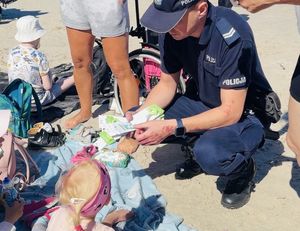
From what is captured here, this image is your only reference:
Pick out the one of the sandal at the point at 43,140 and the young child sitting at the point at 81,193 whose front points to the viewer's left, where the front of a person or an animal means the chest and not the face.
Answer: the sandal

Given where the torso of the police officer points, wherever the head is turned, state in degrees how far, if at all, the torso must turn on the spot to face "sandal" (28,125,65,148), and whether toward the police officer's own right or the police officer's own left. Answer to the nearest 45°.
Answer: approximately 45° to the police officer's own right

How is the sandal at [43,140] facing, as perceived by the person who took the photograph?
facing to the left of the viewer

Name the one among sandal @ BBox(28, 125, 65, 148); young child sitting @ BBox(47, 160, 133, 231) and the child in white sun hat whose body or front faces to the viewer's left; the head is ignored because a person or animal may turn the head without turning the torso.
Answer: the sandal

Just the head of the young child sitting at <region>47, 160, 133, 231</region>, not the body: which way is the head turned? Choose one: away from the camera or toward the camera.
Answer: away from the camera

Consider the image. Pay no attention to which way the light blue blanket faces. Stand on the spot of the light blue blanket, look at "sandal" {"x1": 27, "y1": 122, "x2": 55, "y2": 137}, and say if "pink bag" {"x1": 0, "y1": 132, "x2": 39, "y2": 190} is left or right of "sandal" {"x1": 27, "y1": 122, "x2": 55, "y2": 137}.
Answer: left

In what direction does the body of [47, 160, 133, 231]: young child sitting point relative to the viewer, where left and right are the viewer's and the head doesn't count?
facing away from the viewer and to the right of the viewer
